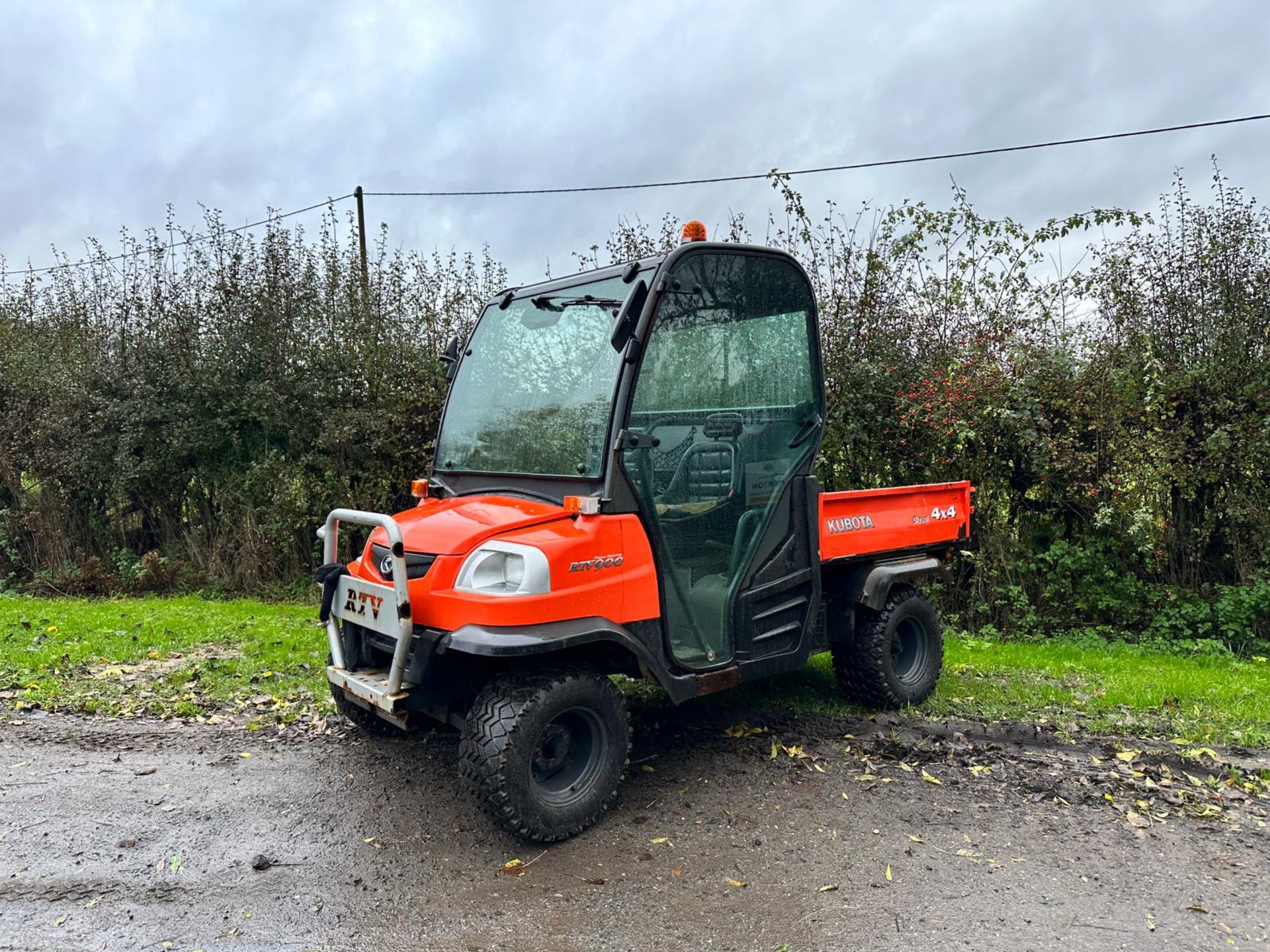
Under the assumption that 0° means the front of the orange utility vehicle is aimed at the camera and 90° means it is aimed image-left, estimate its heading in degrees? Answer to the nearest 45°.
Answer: approximately 45°
